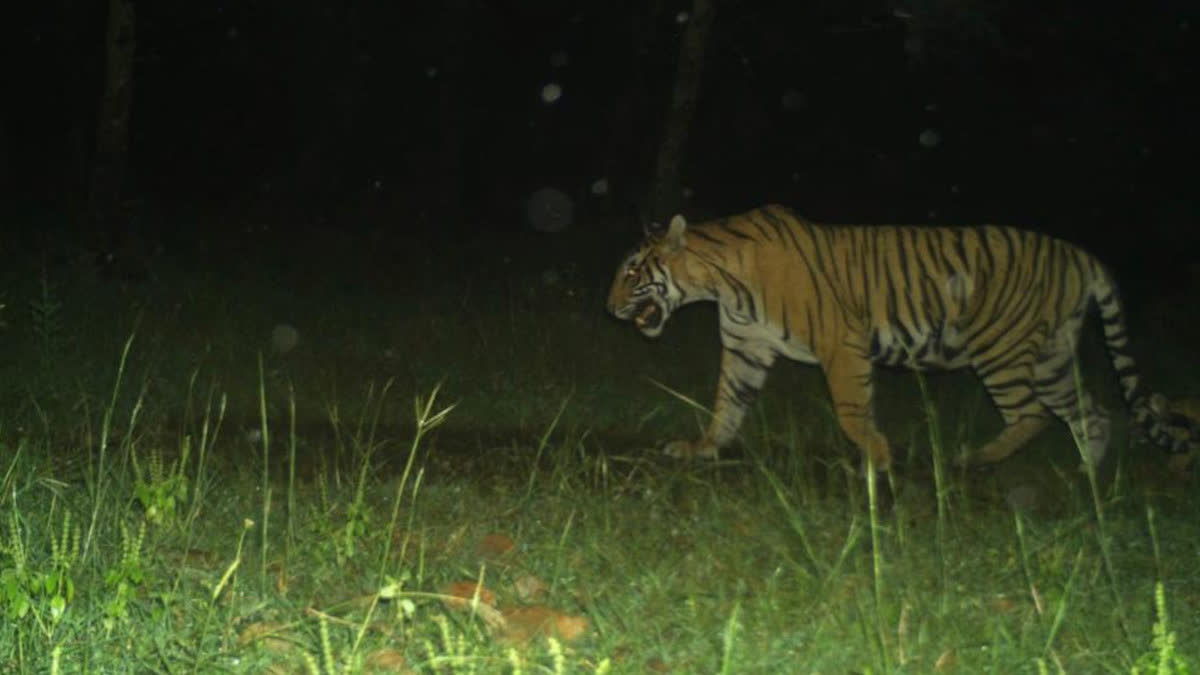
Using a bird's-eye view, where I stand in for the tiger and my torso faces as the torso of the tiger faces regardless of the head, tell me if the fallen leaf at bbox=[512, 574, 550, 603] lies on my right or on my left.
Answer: on my left

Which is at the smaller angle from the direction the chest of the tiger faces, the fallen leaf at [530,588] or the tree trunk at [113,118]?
the tree trunk

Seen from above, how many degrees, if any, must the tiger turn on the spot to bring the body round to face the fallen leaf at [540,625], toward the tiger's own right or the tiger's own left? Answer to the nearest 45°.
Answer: approximately 90° to the tiger's own left

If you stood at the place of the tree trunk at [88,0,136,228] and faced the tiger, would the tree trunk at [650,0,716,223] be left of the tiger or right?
left

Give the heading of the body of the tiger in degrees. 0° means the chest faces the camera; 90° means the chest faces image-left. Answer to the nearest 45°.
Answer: approximately 90°

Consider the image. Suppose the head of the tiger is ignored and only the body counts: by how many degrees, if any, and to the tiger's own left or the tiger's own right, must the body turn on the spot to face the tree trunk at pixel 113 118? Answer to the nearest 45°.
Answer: approximately 45° to the tiger's own right

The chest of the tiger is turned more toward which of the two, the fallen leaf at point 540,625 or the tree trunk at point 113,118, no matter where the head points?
the tree trunk

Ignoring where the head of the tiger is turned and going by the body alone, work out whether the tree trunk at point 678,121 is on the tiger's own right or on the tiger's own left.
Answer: on the tiger's own right

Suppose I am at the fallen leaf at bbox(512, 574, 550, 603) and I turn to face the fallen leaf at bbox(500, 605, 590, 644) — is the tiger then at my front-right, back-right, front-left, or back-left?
back-left
